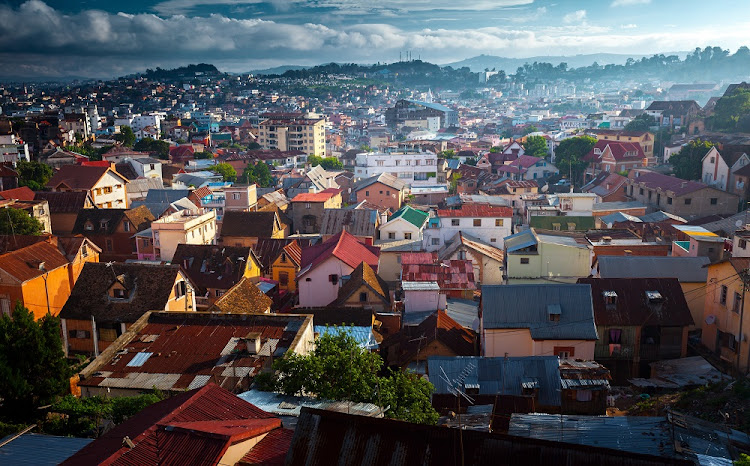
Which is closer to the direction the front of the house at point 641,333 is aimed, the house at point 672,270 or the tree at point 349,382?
the tree

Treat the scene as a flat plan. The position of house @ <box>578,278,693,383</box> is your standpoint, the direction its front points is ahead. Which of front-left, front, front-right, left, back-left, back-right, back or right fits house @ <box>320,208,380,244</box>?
back-right

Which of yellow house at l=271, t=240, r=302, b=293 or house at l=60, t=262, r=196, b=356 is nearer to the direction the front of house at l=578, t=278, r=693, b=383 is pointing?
the house

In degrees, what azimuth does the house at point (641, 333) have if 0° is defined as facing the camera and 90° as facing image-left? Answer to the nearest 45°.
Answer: approximately 0°

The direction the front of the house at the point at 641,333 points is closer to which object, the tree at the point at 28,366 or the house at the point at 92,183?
the tree

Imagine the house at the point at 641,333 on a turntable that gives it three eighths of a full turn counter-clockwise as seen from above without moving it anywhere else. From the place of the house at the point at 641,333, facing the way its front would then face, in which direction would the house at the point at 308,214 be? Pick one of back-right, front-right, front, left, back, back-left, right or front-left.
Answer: left

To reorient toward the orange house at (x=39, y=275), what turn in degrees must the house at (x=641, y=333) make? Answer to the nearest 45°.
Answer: approximately 90° to its right

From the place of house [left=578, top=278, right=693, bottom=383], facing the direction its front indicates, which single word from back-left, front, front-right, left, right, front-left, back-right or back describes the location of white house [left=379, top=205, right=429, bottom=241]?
back-right

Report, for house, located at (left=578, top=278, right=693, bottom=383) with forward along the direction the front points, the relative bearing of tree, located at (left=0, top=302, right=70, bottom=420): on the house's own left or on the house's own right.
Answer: on the house's own right

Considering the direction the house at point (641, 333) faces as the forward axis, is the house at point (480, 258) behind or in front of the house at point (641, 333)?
behind

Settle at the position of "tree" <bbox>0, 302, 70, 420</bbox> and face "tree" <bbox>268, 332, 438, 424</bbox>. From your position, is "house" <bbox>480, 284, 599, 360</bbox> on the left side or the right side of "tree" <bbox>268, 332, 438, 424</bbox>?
left
